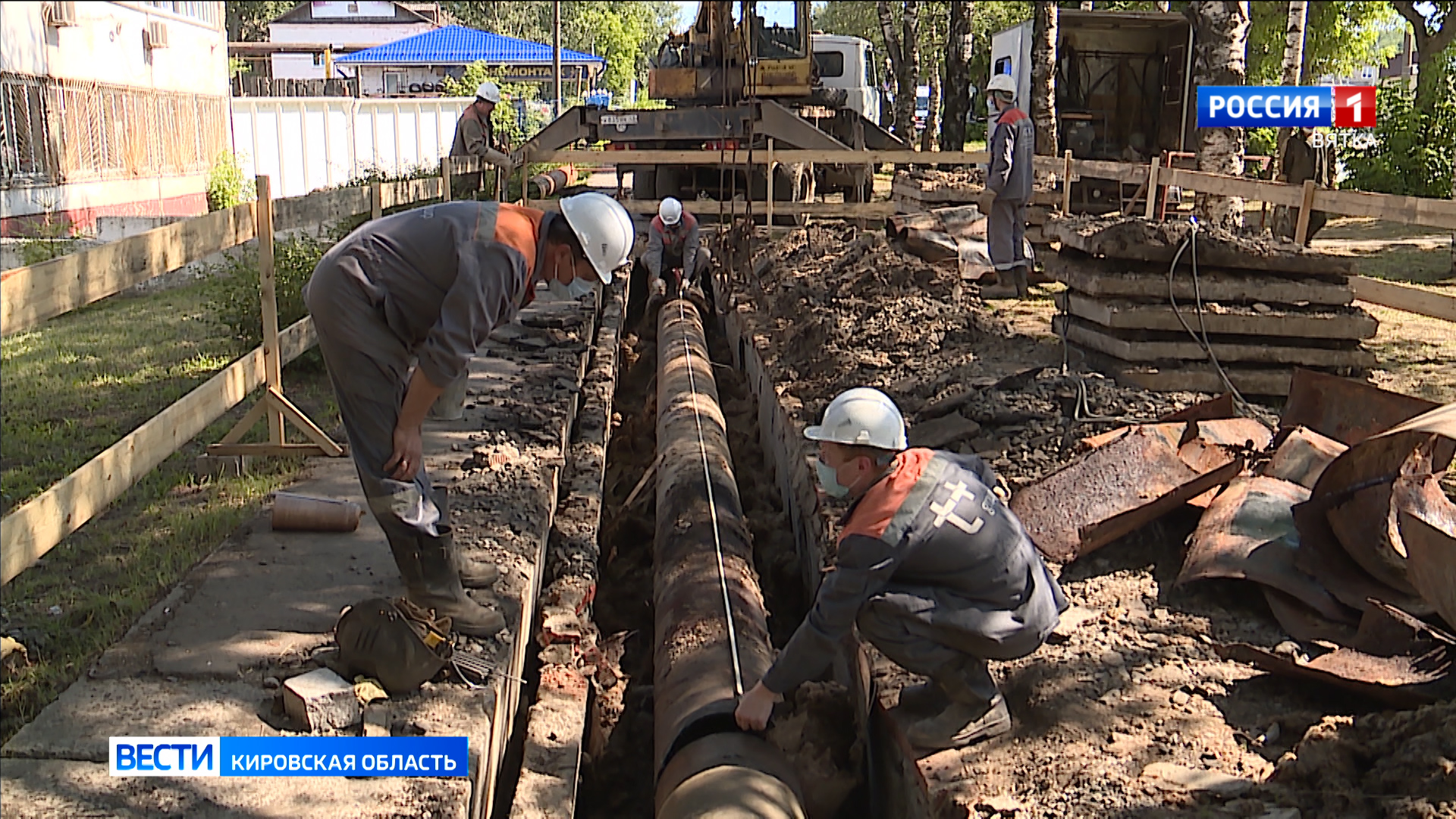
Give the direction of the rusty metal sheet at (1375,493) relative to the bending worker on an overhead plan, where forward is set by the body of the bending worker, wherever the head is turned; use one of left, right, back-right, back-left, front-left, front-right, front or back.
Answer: front

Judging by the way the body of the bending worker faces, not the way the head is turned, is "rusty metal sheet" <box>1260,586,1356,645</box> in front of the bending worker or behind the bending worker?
in front

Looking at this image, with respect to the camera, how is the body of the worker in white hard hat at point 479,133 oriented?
to the viewer's right

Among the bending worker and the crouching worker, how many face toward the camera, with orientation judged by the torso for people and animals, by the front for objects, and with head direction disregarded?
0

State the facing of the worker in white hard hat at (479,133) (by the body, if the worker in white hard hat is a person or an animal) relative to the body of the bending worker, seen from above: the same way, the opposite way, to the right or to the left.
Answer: the same way

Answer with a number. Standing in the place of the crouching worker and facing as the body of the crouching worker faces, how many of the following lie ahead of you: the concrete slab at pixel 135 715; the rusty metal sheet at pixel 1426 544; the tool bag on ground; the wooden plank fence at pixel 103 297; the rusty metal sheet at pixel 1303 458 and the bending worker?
4

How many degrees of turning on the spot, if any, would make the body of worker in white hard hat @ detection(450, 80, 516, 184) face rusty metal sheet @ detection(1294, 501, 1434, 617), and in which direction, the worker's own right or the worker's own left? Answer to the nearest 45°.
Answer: approximately 90° to the worker's own right

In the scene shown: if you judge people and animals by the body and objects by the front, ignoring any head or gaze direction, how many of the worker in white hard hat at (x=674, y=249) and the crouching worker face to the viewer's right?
0

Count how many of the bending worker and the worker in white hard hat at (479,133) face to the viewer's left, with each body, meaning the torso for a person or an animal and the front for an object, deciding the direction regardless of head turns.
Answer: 0

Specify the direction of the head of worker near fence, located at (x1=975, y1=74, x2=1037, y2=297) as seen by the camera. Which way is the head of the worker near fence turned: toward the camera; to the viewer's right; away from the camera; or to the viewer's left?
to the viewer's left

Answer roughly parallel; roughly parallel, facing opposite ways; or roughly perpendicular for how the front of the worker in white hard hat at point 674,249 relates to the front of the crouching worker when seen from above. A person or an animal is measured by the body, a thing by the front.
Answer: roughly perpendicular

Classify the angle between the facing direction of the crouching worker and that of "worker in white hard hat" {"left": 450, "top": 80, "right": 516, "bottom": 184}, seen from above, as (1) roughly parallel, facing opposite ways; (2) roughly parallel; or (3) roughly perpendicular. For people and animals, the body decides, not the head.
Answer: roughly parallel, facing opposite ways

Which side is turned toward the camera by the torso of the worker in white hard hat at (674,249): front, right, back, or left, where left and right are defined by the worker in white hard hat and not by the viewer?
front

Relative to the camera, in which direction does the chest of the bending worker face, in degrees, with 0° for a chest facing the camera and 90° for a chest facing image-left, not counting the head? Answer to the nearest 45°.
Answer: approximately 270°

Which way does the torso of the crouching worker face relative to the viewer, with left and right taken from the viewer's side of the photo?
facing to the left of the viewer

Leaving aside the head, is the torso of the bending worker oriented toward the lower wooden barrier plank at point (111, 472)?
no

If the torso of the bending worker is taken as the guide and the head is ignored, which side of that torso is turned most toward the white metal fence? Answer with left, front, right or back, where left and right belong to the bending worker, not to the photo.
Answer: left

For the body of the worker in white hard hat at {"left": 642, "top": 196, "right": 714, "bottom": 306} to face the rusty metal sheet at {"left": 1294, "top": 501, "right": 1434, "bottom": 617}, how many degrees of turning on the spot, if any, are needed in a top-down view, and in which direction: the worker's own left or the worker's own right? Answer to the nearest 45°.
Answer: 0° — they already face it

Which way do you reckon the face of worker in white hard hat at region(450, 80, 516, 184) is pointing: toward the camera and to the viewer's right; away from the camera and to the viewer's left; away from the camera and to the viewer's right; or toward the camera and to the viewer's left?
toward the camera and to the viewer's right

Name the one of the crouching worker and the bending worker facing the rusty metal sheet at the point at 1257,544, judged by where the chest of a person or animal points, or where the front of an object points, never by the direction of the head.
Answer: the bending worker
